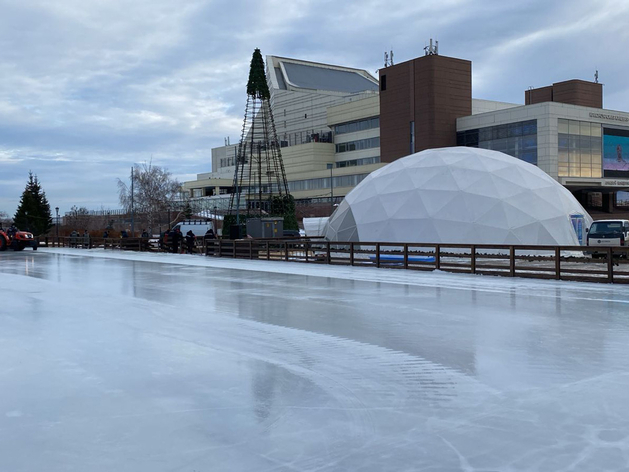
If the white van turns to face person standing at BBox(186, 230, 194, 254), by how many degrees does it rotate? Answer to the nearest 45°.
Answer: approximately 45° to its right

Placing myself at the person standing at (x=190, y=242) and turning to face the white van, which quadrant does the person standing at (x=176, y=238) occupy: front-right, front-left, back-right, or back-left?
back-left

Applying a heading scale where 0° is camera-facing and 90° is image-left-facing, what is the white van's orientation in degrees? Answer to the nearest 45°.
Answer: approximately 45°

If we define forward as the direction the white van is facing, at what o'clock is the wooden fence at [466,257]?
The wooden fence is roughly at 12 o'clock from the white van.
